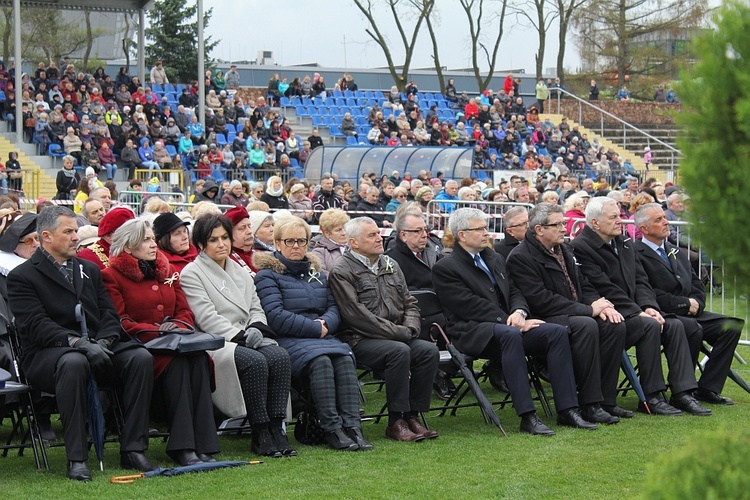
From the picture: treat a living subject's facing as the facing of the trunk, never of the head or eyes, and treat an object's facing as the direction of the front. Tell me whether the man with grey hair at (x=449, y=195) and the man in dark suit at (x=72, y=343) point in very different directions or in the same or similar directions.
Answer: same or similar directions

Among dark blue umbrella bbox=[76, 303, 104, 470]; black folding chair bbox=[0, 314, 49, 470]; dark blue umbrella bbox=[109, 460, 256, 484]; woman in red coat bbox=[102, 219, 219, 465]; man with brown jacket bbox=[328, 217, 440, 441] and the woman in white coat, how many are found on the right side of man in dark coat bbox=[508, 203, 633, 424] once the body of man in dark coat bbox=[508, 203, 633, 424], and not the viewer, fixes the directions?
6

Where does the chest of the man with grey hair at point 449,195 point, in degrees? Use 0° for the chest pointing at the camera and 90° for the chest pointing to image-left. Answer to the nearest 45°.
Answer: approximately 315°

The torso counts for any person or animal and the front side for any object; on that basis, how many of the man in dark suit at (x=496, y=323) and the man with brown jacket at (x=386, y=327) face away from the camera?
0

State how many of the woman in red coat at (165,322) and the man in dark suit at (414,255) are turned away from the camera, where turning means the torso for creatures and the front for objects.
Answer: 0

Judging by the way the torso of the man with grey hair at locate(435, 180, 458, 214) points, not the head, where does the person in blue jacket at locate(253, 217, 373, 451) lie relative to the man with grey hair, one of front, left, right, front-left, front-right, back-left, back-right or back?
front-right

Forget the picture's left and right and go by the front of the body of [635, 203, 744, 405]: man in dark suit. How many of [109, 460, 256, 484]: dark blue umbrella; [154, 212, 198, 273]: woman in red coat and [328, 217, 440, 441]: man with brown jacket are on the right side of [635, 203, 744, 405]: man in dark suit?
3

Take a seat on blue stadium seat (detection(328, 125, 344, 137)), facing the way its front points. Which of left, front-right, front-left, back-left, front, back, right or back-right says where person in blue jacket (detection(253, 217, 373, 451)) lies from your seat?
front-right

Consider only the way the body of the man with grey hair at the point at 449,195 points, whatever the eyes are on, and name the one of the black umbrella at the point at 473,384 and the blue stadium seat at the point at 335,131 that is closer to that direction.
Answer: the black umbrella

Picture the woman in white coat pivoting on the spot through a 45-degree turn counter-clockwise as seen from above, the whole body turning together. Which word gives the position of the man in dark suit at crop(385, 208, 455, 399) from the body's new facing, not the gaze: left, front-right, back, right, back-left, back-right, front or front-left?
front-left

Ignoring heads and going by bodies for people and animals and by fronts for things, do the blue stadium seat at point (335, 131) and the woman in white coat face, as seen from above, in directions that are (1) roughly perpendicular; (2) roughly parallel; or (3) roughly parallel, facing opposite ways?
roughly parallel

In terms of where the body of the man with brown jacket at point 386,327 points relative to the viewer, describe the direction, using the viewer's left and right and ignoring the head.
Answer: facing the viewer and to the right of the viewer

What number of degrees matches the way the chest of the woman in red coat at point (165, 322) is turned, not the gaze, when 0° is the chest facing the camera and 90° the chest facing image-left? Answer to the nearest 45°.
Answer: approximately 315°

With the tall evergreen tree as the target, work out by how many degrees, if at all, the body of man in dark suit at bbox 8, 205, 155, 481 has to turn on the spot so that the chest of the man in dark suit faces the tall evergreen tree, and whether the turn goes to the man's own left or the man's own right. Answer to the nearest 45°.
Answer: approximately 135° to the man's own left

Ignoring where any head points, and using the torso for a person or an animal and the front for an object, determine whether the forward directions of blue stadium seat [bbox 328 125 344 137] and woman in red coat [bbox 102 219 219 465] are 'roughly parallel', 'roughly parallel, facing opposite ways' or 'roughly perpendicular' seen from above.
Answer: roughly parallel
